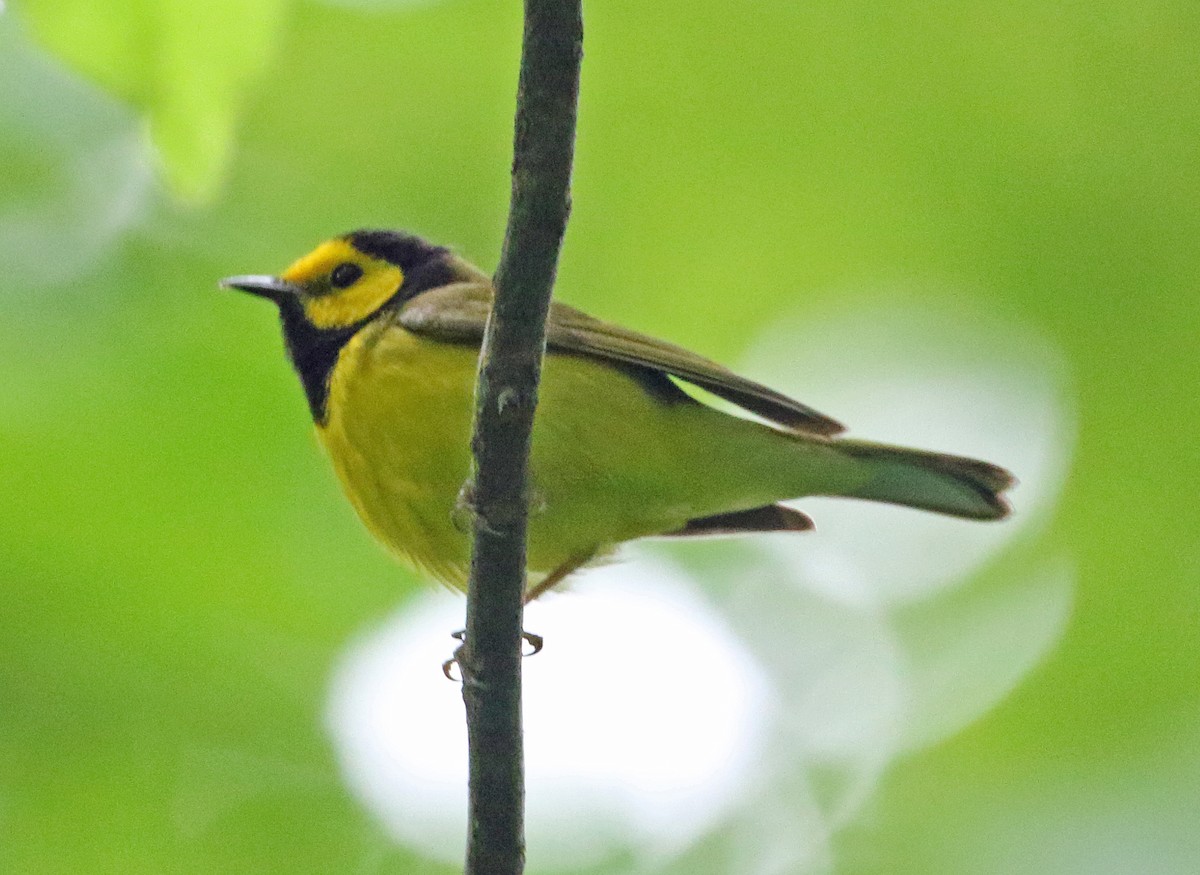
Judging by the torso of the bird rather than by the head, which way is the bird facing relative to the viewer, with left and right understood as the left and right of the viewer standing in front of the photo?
facing to the left of the viewer
